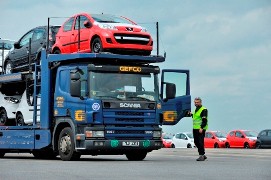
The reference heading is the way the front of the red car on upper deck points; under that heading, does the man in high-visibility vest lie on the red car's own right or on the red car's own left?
on the red car's own left

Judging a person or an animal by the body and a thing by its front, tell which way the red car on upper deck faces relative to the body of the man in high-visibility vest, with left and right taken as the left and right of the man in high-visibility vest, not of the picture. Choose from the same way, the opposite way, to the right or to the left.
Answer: to the left

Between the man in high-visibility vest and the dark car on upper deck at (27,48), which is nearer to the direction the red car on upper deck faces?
the man in high-visibility vest

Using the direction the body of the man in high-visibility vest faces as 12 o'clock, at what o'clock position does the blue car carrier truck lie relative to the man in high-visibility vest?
The blue car carrier truck is roughly at 1 o'clock from the man in high-visibility vest.

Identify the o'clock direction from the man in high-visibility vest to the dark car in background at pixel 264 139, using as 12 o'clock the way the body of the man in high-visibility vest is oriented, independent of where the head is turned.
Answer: The dark car in background is roughly at 5 o'clock from the man in high-visibility vest.

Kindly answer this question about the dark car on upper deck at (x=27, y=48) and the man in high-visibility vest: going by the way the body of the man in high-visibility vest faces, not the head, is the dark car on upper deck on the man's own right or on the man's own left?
on the man's own right

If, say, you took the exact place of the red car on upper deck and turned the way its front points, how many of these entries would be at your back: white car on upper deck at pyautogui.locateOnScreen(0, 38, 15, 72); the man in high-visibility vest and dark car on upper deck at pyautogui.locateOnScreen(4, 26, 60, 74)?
2

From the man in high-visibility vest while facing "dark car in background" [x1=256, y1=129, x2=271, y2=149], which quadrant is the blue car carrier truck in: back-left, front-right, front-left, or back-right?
front-left

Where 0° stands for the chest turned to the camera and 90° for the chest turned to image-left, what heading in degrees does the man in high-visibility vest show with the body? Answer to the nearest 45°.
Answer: approximately 45°

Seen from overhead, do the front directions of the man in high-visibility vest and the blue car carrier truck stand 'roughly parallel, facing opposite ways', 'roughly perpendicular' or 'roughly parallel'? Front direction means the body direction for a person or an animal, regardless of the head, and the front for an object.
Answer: roughly perpendicular
